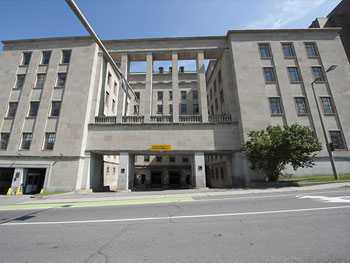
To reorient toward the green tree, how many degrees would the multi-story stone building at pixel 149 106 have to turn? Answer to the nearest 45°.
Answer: approximately 90° to its left

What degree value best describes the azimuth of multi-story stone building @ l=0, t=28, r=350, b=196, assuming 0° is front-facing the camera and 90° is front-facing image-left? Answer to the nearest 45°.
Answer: approximately 0°
